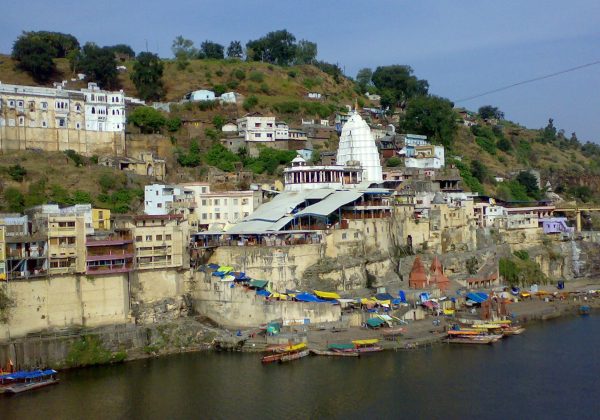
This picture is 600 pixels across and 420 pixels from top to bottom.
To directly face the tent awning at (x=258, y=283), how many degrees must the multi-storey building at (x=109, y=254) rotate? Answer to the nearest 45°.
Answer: approximately 90° to its left

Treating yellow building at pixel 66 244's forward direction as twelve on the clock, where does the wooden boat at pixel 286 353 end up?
The wooden boat is roughly at 10 o'clock from the yellow building.

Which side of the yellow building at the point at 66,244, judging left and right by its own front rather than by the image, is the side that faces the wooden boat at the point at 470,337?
left

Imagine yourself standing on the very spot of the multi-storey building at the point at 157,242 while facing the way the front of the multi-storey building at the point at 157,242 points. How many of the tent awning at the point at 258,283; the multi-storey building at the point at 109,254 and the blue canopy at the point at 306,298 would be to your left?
2

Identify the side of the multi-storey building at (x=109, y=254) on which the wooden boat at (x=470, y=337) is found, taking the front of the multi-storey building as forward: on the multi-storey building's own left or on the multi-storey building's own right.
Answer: on the multi-storey building's own left

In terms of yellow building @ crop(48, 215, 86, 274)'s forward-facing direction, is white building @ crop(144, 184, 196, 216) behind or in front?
behind

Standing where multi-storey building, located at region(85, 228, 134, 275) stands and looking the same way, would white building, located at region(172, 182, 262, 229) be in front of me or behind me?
behind

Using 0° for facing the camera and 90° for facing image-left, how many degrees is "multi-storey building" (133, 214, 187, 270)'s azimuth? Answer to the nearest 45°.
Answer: approximately 0°

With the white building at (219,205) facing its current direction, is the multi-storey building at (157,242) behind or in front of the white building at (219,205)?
in front

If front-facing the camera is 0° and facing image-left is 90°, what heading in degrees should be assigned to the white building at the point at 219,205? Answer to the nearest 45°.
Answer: approximately 0°

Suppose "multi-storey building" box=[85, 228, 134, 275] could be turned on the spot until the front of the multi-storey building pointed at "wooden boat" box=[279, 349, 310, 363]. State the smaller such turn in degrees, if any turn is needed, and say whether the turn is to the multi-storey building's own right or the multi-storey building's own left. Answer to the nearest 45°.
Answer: approximately 45° to the multi-storey building's own left

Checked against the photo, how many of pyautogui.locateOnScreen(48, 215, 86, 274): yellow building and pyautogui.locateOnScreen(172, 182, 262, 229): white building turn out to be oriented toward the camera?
2
